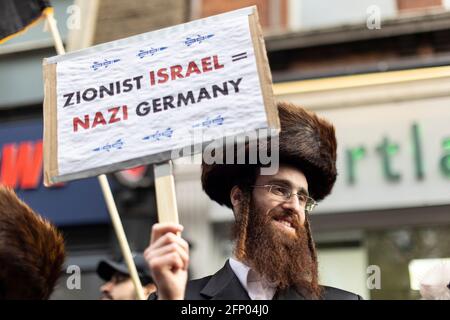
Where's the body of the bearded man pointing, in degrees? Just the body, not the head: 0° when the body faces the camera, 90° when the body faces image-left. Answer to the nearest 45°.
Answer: approximately 315°

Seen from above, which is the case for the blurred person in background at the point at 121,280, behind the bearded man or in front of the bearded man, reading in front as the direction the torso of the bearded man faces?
behind
